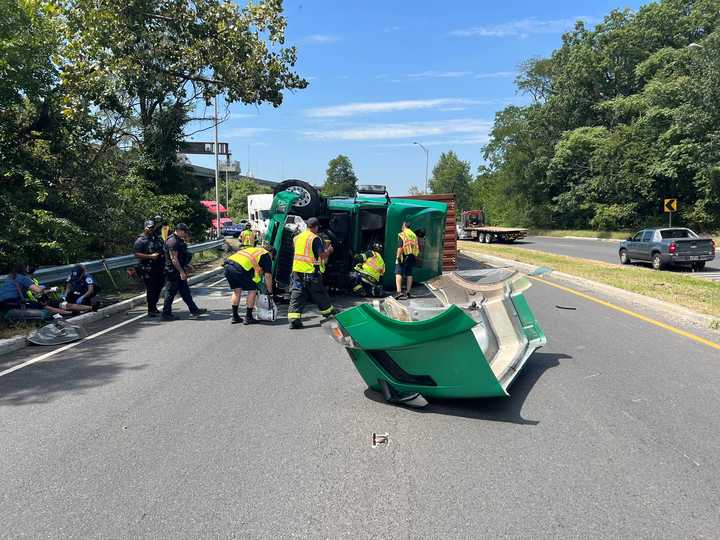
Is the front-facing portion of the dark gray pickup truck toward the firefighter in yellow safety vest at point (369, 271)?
no

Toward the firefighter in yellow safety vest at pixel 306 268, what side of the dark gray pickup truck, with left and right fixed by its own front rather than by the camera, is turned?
left

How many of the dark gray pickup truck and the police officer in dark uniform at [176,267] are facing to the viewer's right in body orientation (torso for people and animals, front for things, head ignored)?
1

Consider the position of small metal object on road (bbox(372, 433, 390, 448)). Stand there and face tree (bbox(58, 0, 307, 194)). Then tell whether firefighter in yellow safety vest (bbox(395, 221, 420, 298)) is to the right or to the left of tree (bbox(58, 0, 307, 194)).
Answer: right

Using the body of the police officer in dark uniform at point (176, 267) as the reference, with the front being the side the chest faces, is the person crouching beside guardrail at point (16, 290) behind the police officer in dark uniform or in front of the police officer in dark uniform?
behind

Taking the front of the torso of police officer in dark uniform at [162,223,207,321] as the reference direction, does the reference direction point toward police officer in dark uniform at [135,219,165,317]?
no

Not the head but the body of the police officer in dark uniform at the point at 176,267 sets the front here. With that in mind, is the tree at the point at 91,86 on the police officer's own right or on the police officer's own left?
on the police officer's own left

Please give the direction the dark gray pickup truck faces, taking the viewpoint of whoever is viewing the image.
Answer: facing away from the viewer and to the left of the viewer

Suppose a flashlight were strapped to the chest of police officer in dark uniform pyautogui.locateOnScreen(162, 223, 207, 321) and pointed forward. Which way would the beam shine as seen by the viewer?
to the viewer's right

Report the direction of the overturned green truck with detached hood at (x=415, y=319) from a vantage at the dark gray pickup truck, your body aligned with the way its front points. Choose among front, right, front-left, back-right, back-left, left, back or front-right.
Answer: back-left

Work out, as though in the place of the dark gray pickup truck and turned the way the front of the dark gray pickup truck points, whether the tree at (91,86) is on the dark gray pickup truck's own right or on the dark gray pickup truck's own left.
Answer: on the dark gray pickup truck's own left

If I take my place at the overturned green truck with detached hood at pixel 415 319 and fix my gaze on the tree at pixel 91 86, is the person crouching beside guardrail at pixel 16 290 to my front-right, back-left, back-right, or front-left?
front-left

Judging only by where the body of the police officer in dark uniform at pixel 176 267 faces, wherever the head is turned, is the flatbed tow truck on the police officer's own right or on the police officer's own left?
on the police officer's own left

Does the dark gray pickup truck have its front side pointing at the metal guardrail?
no

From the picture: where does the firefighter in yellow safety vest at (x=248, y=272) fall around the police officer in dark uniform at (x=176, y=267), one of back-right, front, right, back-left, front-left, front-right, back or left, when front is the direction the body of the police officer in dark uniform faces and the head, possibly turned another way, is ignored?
front-right

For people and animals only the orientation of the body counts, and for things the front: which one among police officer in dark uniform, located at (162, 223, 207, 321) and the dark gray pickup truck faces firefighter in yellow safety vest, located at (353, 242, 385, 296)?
the police officer in dark uniform
